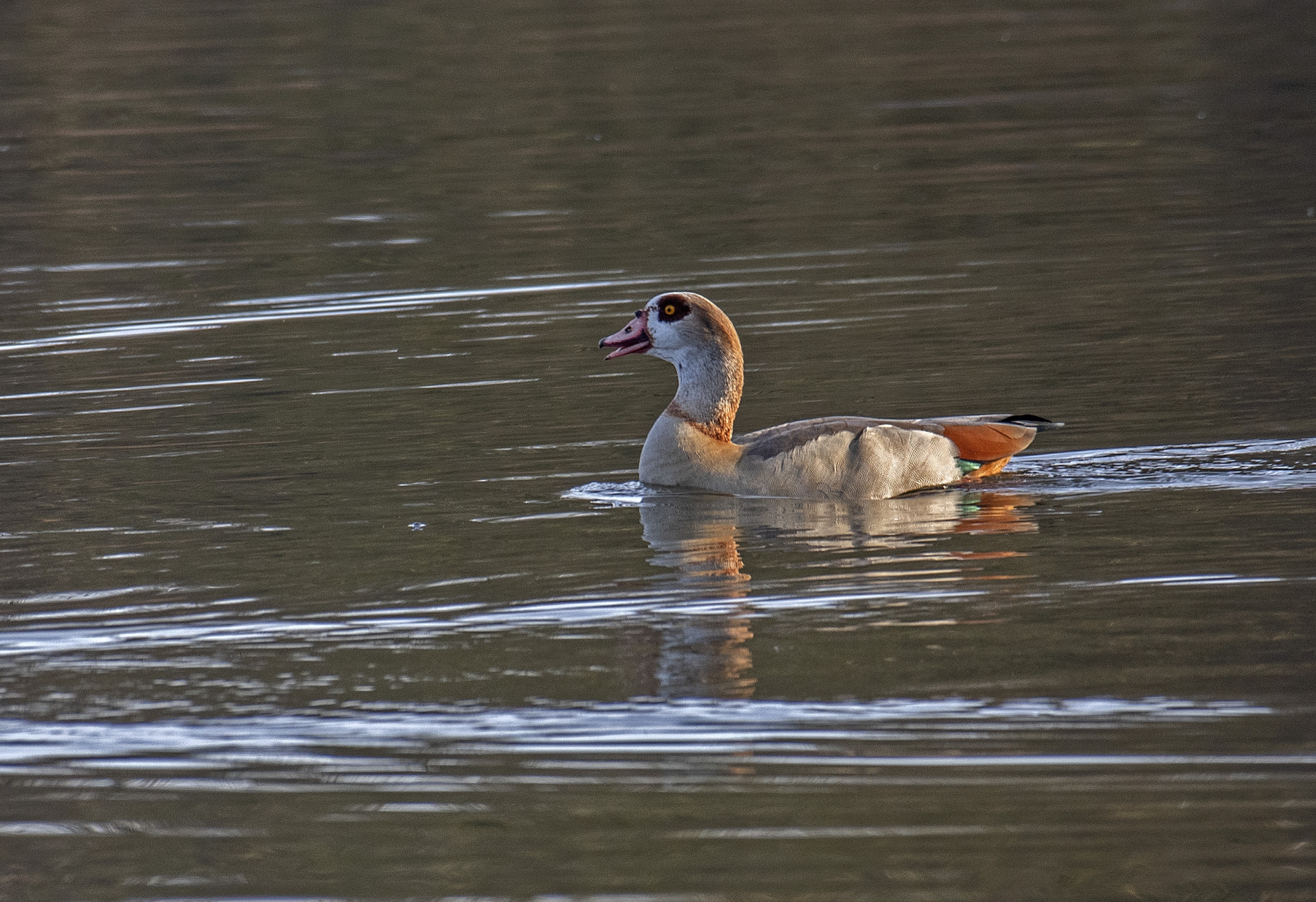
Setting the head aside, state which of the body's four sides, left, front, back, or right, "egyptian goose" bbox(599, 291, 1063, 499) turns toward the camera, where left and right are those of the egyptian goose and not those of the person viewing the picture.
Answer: left
